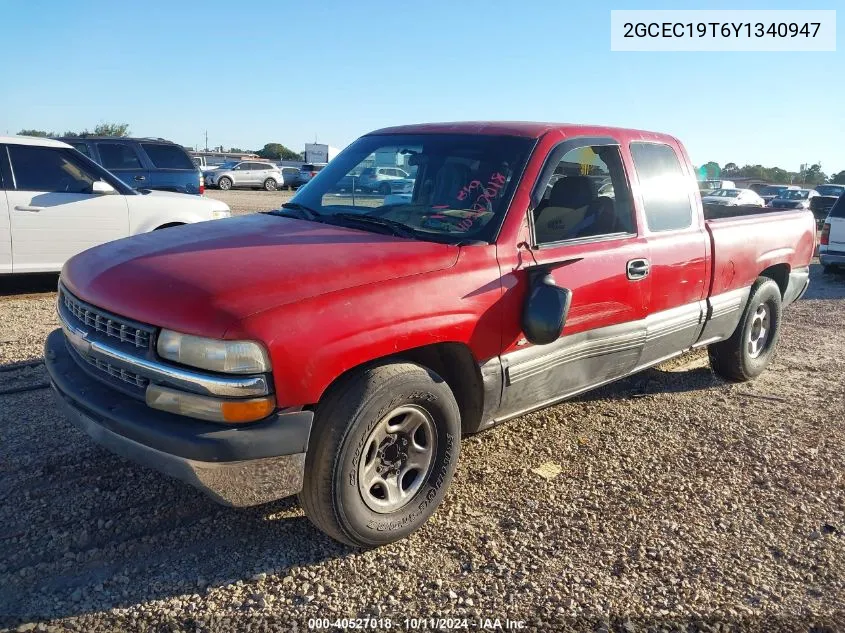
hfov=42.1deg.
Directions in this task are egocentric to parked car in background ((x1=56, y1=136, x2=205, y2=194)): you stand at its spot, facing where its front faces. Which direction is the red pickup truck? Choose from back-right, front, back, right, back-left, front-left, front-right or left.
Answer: left

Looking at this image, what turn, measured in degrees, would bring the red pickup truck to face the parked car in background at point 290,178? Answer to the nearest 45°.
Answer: approximately 135° to its right

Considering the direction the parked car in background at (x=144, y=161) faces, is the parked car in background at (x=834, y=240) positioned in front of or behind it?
behind

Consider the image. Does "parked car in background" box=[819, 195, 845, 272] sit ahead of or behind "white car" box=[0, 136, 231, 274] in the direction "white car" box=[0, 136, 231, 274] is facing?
ahead

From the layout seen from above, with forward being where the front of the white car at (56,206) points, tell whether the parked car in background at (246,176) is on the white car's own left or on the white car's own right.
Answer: on the white car's own left

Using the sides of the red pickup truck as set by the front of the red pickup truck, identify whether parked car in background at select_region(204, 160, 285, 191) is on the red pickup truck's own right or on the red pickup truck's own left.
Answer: on the red pickup truck's own right

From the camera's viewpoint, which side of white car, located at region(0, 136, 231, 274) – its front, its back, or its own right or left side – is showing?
right

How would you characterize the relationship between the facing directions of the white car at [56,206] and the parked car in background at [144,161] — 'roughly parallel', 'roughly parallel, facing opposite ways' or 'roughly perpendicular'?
roughly parallel, facing opposite ways

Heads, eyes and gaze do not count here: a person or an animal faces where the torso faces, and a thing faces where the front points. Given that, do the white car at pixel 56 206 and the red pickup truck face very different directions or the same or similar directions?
very different directions

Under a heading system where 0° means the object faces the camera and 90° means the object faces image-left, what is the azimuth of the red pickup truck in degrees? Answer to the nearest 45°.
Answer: approximately 45°
